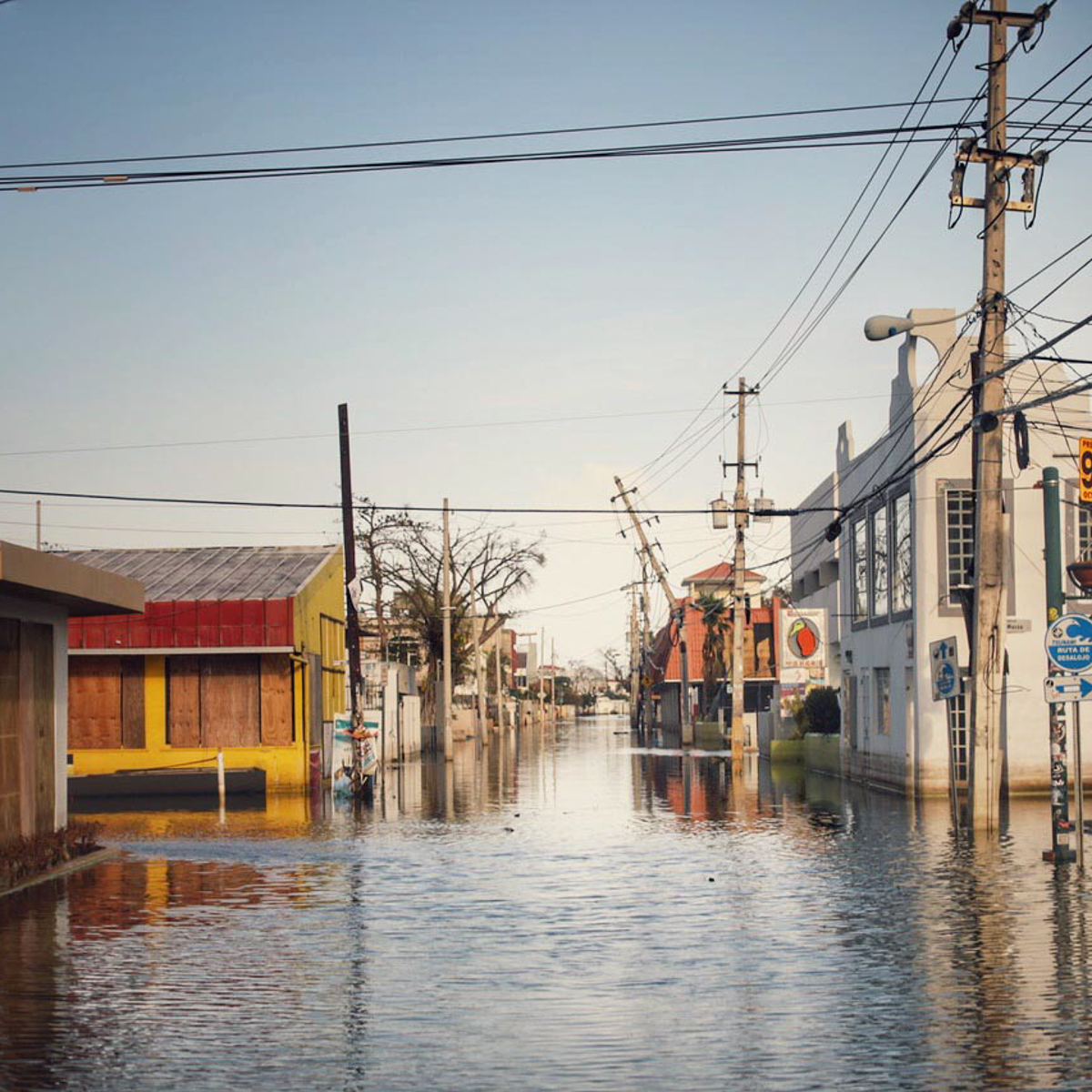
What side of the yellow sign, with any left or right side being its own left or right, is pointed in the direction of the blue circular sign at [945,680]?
back

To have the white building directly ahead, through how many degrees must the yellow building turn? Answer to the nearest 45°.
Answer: approximately 45° to its left

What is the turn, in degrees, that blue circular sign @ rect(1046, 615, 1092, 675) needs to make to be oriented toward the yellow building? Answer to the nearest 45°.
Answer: approximately 135° to its right

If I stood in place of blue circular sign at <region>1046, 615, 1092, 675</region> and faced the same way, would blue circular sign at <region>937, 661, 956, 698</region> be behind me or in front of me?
behind

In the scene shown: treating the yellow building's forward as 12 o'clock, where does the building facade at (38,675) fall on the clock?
The building facade is roughly at 12 o'clock from the yellow building.

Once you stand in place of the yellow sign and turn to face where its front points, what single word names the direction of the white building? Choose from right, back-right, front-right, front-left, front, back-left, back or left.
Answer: back
